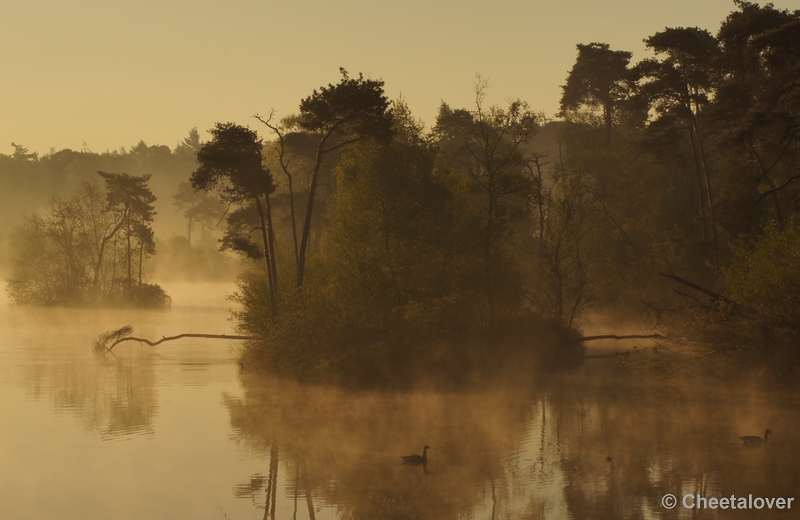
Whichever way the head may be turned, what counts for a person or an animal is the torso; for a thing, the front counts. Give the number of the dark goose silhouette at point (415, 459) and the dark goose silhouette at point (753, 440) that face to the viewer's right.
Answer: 2

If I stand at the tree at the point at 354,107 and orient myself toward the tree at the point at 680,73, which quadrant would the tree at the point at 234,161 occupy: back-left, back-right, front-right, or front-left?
back-left

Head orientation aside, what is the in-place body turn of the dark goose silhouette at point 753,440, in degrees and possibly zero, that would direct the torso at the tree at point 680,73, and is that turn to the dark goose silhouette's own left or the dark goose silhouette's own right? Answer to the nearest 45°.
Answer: approximately 90° to the dark goose silhouette's own left

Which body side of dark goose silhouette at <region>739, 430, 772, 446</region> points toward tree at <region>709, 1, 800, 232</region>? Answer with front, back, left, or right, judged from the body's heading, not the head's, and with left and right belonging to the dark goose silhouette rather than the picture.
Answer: left

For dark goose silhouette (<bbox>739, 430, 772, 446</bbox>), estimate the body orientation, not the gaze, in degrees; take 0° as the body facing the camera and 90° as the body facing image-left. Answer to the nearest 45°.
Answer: approximately 270°

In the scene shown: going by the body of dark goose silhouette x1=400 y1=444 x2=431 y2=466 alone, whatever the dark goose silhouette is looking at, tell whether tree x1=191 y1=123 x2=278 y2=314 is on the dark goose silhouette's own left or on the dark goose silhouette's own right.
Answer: on the dark goose silhouette's own left

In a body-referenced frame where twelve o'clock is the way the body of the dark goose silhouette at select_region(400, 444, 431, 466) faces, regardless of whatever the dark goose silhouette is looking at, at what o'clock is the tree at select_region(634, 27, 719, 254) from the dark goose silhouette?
The tree is roughly at 10 o'clock from the dark goose silhouette.

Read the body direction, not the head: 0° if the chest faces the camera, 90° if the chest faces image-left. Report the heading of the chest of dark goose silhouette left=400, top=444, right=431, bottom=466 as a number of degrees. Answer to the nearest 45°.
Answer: approximately 270°

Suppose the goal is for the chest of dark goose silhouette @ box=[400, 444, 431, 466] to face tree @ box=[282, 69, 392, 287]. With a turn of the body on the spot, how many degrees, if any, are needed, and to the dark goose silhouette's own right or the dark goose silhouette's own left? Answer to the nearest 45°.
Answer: approximately 90° to the dark goose silhouette's own left

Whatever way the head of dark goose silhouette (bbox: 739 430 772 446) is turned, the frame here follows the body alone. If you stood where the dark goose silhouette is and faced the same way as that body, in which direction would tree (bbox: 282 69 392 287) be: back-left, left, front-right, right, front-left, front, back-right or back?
back-left
